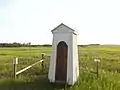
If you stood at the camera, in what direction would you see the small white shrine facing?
facing the viewer
